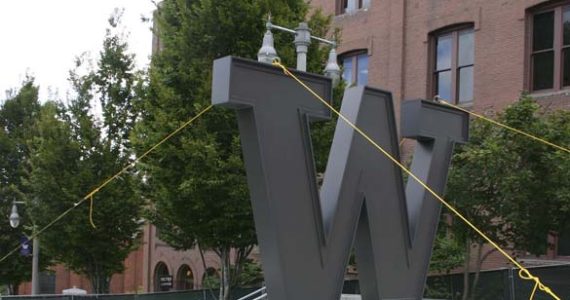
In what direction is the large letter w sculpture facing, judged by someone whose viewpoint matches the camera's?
facing the viewer and to the right of the viewer

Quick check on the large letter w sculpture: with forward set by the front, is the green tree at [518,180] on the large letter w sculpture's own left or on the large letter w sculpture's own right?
on the large letter w sculpture's own left

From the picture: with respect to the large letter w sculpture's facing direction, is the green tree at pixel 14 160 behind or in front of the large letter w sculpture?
behind

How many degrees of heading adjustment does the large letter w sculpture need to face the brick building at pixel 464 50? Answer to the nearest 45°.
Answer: approximately 135° to its left

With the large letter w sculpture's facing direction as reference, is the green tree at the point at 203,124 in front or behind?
behind

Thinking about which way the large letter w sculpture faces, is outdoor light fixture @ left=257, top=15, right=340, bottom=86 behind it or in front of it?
behind

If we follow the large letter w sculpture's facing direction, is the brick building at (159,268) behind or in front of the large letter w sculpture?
behind
